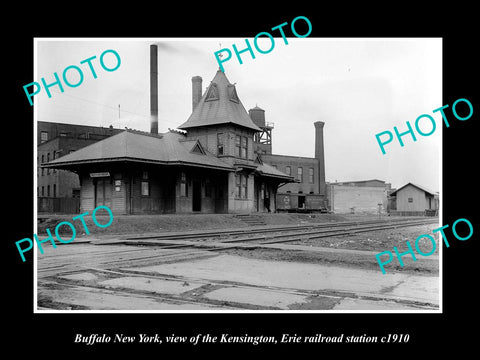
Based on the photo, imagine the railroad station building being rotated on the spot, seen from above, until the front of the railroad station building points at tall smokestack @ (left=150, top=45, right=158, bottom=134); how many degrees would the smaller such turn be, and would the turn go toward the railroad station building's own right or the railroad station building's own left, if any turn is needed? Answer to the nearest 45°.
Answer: approximately 135° to the railroad station building's own left

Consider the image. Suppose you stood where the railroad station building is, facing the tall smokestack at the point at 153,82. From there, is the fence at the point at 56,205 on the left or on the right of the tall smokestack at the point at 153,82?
left

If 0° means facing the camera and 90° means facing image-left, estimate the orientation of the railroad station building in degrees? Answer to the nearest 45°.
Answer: approximately 315°
